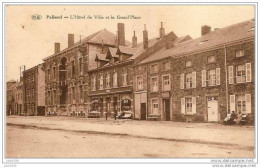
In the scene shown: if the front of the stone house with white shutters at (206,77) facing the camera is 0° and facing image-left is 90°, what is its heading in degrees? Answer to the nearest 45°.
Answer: approximately 45°

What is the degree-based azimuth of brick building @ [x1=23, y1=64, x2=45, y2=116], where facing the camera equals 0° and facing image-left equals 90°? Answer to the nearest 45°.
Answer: approximately 45°

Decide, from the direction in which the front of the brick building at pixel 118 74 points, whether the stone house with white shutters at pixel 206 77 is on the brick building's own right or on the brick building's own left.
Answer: on the brick building's own left

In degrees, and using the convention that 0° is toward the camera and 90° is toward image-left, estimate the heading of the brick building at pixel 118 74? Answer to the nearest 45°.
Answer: approximately 45°
